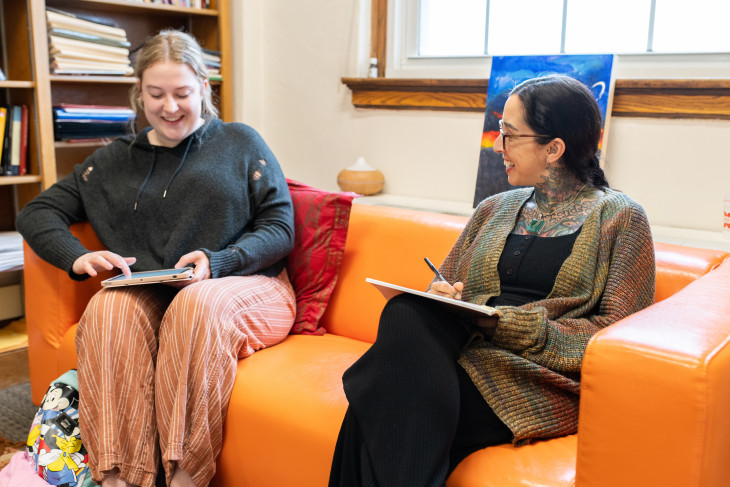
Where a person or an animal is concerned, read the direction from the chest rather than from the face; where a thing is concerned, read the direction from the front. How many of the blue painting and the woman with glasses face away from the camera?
0

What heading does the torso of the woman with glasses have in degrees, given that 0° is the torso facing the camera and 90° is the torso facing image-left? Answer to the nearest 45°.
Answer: approximately 45°

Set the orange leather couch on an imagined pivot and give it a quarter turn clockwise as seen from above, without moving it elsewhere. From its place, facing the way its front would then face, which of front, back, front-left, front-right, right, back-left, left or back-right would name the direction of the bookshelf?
front

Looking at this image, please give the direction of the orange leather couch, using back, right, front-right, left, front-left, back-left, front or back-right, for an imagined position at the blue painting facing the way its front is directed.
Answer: front

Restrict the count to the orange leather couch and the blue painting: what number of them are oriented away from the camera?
0

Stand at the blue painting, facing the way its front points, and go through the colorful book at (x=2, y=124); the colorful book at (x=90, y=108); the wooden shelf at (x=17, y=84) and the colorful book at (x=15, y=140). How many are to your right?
4

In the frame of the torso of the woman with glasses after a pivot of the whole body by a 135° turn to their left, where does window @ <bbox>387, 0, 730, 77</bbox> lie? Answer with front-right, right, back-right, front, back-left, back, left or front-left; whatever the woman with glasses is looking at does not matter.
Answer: left

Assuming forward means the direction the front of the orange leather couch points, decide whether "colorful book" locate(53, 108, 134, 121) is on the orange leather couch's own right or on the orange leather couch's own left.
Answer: on the orange leather couch's own right

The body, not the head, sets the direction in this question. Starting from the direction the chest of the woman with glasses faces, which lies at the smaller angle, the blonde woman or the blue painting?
the blonde woman

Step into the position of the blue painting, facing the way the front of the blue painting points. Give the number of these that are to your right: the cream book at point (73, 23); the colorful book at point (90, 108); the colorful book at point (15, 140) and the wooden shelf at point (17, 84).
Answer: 4

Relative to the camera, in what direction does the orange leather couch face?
facing the viewer and to the left of the viewer

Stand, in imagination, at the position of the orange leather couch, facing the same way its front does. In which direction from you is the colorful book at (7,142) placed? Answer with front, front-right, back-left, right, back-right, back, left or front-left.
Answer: right

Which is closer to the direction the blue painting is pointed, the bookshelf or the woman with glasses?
the woman with glasses

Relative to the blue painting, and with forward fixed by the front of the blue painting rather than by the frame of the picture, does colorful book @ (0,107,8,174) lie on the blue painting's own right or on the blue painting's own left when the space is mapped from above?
on the blue painting's own right

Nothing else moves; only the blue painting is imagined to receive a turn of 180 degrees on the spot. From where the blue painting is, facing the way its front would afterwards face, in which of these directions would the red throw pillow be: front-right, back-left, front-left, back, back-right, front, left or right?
back-left

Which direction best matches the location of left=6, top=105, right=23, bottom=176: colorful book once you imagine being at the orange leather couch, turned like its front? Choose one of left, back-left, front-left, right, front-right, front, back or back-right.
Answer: right

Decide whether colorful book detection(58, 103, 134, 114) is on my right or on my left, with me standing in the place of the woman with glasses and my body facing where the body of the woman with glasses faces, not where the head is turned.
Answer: on my right

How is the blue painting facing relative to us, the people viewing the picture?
facing the viewer
